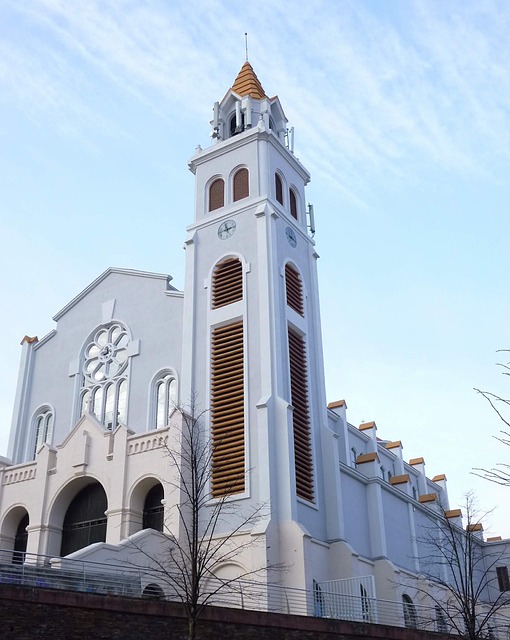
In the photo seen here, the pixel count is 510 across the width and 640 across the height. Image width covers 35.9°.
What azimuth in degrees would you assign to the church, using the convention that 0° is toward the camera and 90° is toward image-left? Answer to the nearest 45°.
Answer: approximately 45°

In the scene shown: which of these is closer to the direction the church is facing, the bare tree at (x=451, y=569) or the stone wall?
the stone wall
